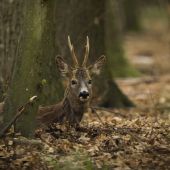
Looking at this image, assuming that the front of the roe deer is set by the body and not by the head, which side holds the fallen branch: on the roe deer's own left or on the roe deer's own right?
on the roe deer's own right

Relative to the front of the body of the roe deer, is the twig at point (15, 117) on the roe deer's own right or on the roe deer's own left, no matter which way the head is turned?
on the roe deer's own right

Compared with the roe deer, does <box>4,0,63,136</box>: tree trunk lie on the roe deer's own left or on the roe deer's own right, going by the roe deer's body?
on the roe deer's own right

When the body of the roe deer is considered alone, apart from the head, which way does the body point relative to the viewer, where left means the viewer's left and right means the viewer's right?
facing the viewer and to the right of the viewer

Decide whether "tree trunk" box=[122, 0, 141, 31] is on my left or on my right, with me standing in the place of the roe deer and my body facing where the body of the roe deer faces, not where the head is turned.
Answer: on my left
